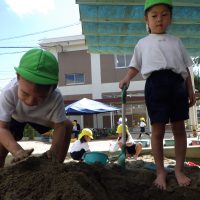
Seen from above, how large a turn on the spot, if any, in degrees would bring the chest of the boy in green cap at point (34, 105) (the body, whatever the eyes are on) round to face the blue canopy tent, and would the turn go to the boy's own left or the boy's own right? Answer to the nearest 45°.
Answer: approximately 180°

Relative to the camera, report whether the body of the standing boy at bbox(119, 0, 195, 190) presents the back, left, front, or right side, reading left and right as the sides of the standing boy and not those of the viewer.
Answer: front

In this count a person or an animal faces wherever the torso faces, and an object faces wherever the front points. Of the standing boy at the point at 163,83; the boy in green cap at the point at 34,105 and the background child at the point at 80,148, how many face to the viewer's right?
1

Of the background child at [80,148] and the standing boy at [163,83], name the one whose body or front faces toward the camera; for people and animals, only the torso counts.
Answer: the standing boy

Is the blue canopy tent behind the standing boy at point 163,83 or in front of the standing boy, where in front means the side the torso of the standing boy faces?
behind

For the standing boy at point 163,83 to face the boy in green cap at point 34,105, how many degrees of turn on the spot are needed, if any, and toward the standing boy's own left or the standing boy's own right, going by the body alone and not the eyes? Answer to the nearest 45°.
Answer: approximately 90° to the standing boy's own right

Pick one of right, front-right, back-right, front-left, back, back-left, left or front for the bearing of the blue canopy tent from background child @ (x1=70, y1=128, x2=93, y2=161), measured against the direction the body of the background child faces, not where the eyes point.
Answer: left

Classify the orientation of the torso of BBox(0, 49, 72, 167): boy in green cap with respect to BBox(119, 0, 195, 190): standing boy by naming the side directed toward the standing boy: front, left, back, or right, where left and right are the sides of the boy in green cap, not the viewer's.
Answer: left

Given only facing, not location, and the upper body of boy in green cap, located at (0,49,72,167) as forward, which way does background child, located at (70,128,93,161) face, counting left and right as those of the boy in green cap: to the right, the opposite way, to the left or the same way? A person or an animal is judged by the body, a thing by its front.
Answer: to the left

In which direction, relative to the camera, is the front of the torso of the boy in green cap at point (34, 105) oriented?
toward the camera

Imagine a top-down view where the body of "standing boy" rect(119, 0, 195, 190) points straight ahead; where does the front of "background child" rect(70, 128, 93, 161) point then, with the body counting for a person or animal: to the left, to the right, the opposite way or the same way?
to the left

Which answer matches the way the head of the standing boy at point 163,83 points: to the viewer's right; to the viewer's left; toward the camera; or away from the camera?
toward the camera

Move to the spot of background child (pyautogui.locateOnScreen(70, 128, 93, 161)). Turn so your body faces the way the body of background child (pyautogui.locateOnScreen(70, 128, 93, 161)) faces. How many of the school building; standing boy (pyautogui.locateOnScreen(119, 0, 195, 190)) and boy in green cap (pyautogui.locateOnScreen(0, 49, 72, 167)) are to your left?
1
